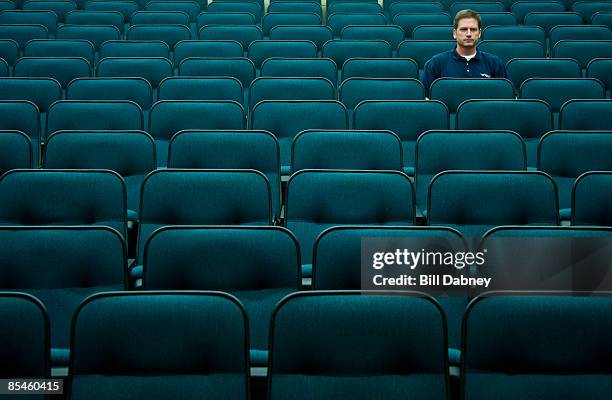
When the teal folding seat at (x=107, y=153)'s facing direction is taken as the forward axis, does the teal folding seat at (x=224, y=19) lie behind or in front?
behind

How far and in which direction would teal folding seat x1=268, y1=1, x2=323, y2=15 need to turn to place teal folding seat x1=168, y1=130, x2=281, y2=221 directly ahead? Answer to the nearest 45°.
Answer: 0° — it already faces it

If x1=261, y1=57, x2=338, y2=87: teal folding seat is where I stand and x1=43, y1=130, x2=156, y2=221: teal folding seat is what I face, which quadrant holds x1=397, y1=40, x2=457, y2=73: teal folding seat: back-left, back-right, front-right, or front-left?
back-left

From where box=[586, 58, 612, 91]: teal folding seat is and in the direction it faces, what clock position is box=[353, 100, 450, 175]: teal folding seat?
box=[353, 100, 450, 175]: teal folding seat is roughly at 1 o'clock from box=[586, 58, 612, 91]: teal folding seat.

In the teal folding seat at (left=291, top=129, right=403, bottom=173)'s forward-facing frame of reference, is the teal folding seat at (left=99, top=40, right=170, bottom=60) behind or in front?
behind

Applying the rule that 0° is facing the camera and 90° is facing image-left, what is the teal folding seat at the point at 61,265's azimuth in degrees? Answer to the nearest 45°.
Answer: approximately 0°

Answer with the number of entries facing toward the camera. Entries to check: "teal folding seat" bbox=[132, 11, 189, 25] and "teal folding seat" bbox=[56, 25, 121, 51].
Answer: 2

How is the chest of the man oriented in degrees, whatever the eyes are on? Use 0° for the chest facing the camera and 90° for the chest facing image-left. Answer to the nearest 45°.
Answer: approximately 0°
